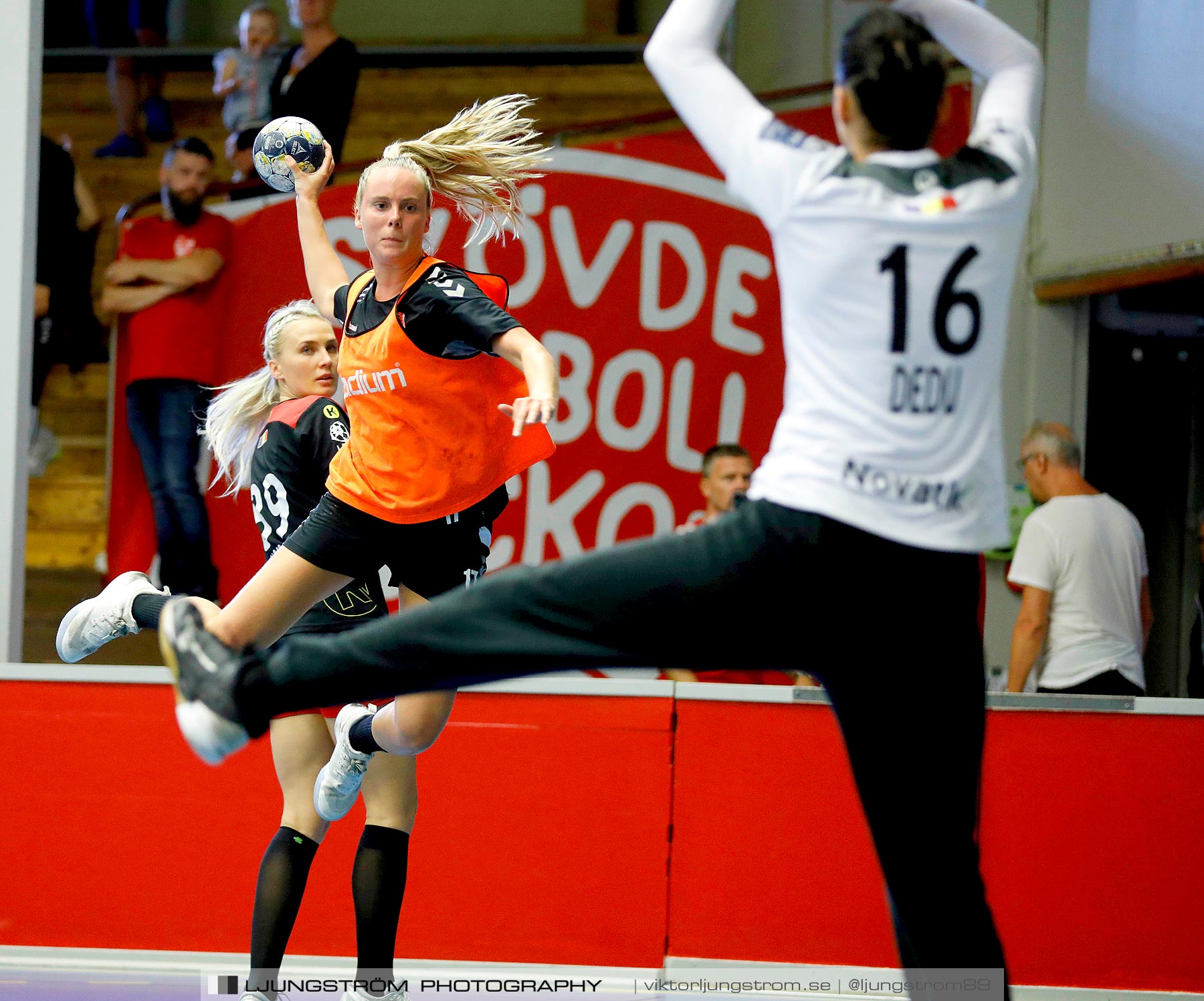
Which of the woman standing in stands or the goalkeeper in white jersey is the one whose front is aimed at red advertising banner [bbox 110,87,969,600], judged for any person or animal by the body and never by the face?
the goalkeeper in white jersey

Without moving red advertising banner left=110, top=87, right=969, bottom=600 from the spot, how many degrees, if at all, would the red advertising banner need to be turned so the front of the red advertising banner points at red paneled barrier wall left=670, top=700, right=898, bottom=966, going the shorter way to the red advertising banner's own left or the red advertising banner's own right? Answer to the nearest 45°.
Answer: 0° — it already faces it

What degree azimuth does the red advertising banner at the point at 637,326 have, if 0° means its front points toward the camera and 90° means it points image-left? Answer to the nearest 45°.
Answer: approximately 0°

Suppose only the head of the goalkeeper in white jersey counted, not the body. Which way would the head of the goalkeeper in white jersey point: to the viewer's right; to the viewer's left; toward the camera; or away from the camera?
away from the camera

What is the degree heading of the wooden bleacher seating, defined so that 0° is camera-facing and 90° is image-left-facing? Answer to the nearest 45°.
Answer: approximately 0°

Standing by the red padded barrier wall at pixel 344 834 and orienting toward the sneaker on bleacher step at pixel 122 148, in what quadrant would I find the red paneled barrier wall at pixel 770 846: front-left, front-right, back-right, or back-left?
back-right

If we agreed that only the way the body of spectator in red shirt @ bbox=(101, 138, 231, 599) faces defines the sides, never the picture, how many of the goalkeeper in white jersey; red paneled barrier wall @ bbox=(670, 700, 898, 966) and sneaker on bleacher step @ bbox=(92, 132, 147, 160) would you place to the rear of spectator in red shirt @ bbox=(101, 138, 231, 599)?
1

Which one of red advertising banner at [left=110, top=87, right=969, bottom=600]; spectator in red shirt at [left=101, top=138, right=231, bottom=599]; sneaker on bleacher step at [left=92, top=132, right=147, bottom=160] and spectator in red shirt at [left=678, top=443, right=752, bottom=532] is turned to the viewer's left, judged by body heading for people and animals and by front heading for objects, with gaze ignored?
the sneaker on bleacher step

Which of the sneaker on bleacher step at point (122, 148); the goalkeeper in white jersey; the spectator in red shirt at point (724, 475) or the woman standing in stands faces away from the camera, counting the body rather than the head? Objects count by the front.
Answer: the goalkeeper in white jersey

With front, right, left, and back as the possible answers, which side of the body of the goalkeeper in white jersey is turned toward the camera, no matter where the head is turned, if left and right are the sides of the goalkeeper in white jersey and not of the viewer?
back

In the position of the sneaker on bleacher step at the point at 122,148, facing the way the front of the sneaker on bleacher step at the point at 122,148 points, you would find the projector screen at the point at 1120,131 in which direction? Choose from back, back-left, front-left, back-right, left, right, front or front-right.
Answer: back-left

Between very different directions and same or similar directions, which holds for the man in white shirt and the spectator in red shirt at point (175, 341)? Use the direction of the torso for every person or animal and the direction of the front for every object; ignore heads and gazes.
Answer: very different directions
